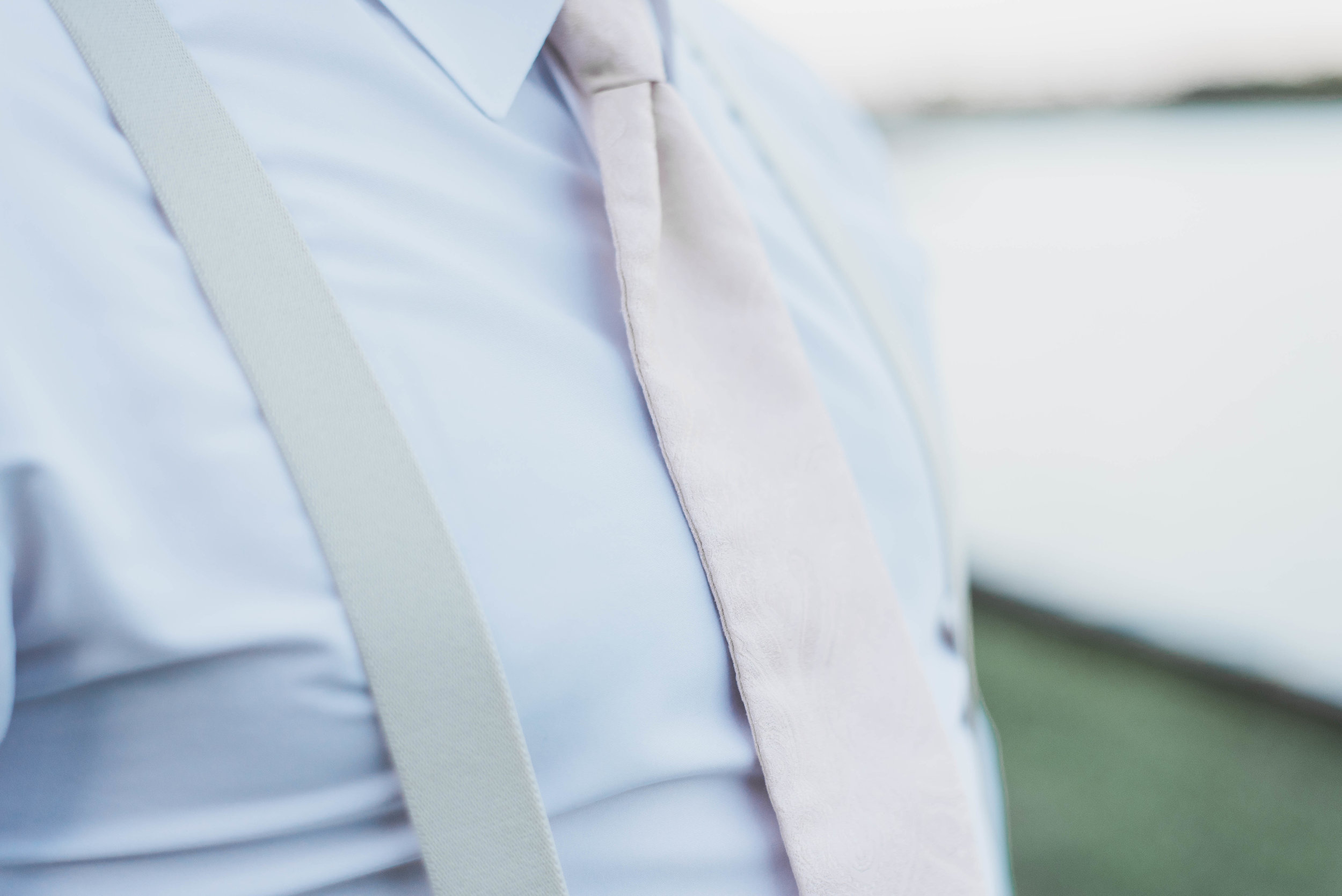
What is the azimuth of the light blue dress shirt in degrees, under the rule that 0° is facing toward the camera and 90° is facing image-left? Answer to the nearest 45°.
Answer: approximately 315°
